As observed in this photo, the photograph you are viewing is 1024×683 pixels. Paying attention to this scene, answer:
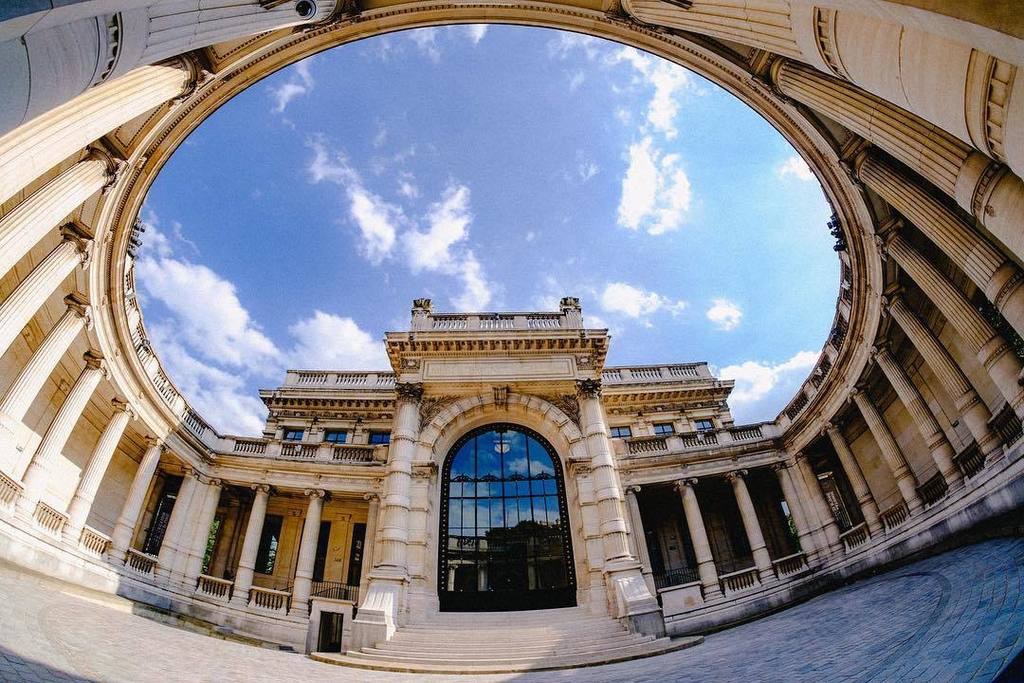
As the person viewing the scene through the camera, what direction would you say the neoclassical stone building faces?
facing the viewer
